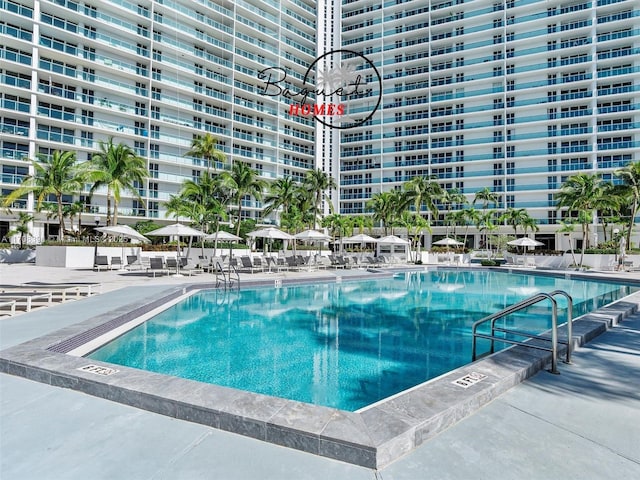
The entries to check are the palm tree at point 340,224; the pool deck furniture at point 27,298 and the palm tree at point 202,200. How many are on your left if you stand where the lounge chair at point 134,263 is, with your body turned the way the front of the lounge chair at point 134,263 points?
2

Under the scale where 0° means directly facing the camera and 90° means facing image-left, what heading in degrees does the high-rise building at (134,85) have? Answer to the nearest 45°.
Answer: approximately 315°

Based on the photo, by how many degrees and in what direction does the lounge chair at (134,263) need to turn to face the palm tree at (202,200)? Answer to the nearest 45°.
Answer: approximately 90° to its left

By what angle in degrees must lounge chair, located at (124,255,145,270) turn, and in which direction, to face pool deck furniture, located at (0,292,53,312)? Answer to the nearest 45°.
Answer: approximately 45° to its right

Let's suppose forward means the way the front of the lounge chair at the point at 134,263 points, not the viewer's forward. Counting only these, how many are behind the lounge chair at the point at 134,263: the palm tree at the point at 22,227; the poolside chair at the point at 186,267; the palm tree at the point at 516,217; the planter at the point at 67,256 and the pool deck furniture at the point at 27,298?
2
